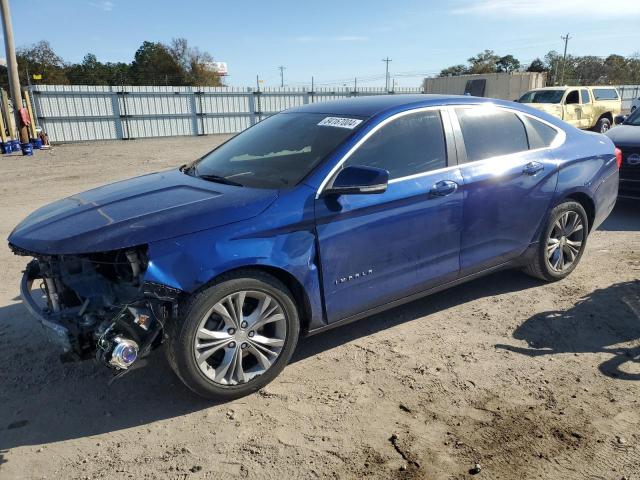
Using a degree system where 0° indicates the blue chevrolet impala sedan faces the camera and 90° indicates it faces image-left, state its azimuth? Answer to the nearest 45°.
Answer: approximately 45°

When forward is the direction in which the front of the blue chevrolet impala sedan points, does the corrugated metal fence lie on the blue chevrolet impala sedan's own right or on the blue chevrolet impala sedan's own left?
on the blue chevrolet impala sedan's own right

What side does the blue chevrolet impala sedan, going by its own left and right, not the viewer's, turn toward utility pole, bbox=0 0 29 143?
right

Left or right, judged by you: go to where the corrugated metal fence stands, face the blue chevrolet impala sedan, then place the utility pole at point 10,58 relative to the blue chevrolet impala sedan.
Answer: right

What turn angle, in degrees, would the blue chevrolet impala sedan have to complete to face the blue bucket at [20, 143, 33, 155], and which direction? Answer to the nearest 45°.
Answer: approximately 90° to its right
